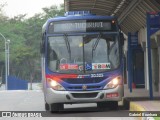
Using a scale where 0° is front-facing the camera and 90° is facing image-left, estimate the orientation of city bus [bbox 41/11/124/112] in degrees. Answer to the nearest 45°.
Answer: approximately 0°
